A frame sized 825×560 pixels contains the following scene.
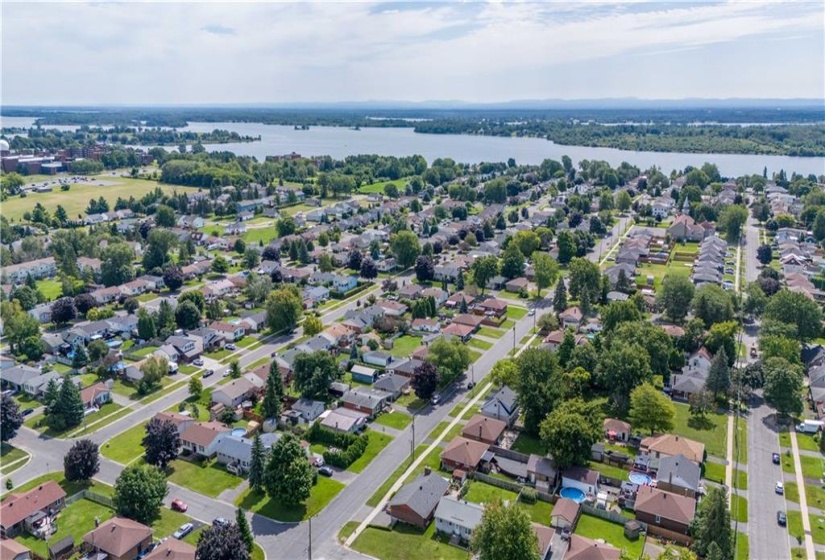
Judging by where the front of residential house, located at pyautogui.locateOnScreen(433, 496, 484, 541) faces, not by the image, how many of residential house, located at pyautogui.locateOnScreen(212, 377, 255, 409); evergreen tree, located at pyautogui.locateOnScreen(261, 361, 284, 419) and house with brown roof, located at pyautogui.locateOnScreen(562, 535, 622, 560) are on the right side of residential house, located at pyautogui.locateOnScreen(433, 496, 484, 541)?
2

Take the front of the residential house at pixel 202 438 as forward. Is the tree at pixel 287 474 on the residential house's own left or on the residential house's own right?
on the residential house's own left

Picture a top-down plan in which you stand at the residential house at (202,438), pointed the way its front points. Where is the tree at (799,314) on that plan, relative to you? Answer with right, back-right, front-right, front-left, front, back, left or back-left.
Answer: back-left

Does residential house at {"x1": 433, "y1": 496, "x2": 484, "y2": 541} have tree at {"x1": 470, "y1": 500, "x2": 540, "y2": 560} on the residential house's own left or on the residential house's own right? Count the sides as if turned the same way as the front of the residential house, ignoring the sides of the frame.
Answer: on the residential house's own left

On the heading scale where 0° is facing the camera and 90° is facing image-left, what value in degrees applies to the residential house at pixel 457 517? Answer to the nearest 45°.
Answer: approximately 45°

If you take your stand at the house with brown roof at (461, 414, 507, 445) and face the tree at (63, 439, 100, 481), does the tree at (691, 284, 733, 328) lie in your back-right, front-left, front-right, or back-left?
back-right

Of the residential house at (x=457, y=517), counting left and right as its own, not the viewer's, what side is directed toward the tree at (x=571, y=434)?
back

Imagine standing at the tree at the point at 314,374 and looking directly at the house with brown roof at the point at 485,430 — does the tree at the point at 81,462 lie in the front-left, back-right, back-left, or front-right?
back-right

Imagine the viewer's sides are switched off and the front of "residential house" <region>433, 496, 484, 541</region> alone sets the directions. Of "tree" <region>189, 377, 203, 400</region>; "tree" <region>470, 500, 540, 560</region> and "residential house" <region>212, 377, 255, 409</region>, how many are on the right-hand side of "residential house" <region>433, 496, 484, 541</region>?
2

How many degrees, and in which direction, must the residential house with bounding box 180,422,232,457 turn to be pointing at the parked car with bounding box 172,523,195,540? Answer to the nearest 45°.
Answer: approximately 45° to its left
